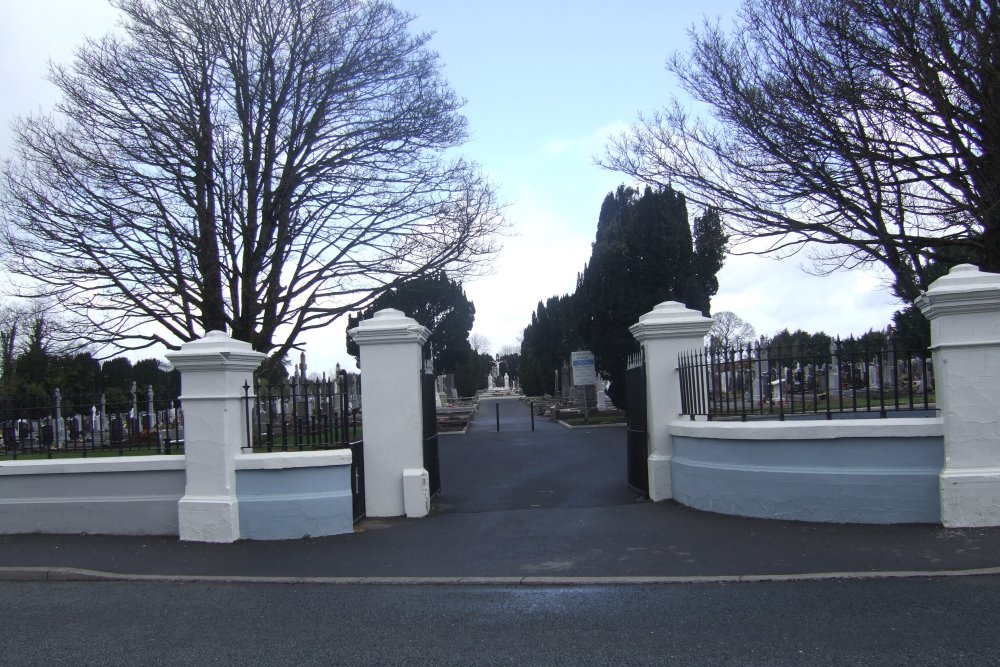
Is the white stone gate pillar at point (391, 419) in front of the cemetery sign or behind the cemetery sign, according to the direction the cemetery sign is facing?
in front

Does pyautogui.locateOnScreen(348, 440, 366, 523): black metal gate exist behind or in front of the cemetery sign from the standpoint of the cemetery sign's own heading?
in front

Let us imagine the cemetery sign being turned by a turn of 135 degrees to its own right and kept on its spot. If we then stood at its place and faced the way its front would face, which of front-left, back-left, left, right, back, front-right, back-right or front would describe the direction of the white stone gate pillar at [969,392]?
back-left

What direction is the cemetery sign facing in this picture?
toward the camera

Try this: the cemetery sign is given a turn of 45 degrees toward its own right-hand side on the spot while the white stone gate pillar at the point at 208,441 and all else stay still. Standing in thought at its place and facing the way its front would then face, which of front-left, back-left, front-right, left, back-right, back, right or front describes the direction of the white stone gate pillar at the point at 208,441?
front-left

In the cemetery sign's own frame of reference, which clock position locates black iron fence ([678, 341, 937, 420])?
The black iron fence is roughly at 12 o'clock from the cemetery sign.

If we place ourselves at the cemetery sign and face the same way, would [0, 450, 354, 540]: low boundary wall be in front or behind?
in front

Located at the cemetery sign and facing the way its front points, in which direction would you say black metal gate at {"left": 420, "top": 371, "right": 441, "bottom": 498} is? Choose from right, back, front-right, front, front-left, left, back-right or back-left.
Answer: front

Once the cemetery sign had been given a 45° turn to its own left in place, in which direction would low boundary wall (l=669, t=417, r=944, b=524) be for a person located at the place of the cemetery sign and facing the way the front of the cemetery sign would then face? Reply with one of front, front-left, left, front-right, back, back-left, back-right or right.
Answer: front-right

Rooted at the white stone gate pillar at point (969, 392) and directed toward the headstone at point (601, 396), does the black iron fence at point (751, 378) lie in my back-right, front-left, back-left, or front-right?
front-left

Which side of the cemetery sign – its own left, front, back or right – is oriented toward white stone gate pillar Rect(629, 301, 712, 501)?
front

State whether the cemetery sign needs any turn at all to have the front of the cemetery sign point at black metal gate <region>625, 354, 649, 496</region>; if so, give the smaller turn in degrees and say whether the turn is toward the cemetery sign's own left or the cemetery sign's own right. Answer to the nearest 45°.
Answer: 0° — it already faces it
